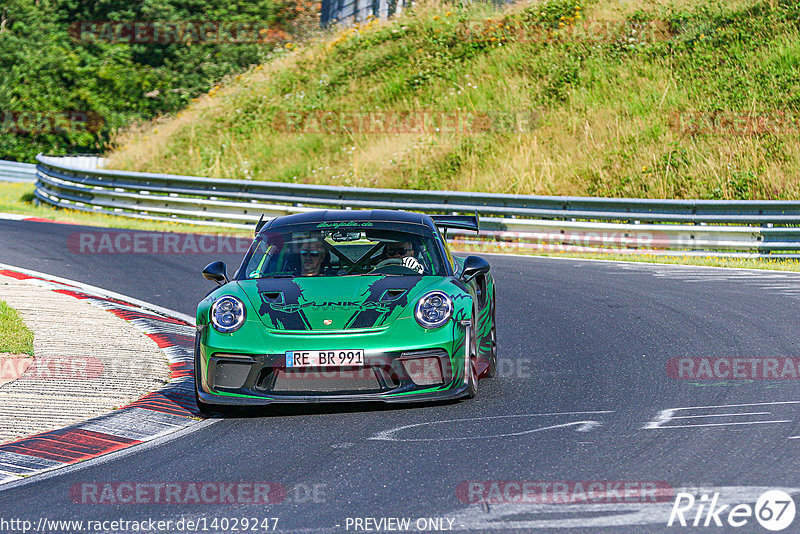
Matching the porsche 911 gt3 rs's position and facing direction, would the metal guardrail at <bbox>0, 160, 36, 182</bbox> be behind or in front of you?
behind

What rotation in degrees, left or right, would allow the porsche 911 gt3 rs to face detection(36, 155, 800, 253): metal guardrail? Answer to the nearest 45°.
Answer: approximately 180°

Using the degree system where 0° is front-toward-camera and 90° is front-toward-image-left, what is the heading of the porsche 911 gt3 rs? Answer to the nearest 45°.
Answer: approximately 0°
